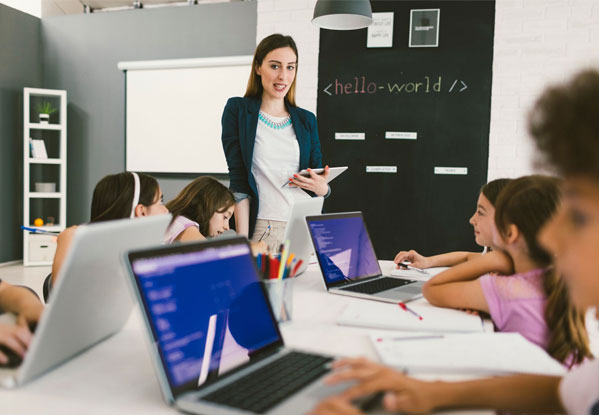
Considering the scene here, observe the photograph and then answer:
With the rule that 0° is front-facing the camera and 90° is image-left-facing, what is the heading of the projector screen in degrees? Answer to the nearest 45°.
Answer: approximately 0°

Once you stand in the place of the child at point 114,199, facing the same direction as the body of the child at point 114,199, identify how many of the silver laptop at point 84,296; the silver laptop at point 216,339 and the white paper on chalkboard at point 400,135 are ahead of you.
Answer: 1

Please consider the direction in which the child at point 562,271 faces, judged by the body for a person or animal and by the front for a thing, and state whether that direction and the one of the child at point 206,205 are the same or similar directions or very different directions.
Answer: very different directions

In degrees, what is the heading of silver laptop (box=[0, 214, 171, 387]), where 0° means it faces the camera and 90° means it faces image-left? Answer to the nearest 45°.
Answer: approximately 135°

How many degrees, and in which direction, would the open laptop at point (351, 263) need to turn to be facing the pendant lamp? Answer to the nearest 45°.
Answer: approximately 135° to its left

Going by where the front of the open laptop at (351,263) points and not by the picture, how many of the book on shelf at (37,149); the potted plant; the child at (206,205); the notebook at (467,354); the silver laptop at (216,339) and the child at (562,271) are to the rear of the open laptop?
3

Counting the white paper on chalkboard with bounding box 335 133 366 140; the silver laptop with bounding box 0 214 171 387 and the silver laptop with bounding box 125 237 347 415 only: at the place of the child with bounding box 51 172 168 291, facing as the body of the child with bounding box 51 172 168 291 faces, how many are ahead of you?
1

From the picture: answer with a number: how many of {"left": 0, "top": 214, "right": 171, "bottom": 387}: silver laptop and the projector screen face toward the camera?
1

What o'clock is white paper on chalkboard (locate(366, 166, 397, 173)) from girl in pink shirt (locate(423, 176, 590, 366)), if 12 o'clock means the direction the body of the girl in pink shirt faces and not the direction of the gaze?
The white paper on chalkboard is roughly at 1 o'clock from the girl in pink shirt.

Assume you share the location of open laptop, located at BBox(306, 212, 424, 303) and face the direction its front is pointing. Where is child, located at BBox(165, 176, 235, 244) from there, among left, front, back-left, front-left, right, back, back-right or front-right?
back

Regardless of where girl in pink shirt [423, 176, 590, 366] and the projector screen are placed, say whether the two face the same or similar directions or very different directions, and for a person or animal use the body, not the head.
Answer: very different directions

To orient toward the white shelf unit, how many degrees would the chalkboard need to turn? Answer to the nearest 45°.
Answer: approximately 90° to its right

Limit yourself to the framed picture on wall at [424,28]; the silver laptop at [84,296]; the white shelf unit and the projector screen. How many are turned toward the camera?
3
